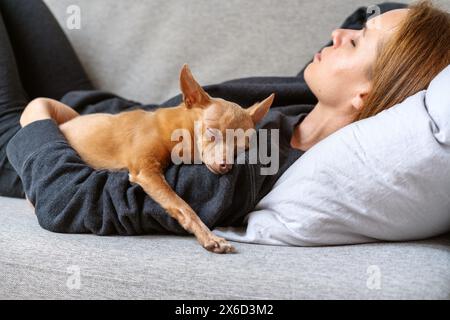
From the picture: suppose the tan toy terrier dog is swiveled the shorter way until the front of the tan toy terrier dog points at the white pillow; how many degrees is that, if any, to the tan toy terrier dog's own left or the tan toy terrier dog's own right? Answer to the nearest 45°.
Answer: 0° — it already faces it

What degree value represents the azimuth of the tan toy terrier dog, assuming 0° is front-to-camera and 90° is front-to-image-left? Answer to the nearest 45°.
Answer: approximately 315°
